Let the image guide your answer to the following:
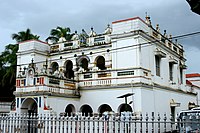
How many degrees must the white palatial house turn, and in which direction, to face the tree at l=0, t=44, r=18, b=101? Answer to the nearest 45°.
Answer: approximately 90° to its right

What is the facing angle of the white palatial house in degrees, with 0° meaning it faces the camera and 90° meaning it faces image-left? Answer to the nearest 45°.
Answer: approximately 45°

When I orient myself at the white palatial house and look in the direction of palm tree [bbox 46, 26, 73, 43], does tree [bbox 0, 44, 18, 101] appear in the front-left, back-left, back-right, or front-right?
front-left

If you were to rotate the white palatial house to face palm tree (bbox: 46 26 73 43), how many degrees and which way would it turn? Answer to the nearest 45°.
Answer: approximately 135° to its right

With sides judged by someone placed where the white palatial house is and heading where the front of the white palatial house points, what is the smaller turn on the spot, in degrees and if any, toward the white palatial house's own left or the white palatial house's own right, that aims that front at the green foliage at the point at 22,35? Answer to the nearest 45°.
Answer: approximately 90° to the white palatial house's own right
